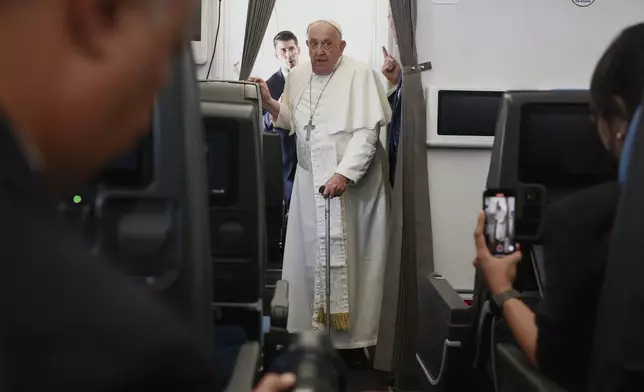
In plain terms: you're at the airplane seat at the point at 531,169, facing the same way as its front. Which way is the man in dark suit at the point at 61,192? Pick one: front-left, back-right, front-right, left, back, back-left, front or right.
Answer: back

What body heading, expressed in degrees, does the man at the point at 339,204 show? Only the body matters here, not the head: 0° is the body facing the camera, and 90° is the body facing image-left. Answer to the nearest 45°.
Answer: approximately 45°

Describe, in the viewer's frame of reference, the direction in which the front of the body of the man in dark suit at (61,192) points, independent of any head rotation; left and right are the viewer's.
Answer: facing away from the viewer and to the right of the viewer

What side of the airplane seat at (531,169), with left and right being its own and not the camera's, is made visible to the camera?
back

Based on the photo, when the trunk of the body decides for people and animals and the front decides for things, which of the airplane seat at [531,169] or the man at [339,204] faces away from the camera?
the airplane seat

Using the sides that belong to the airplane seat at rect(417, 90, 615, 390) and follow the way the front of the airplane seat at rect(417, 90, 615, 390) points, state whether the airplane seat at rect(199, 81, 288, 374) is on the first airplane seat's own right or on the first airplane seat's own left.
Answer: on the first airplane seat's own left

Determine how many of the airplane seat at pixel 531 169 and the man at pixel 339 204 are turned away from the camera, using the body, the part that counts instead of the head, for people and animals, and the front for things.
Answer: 1

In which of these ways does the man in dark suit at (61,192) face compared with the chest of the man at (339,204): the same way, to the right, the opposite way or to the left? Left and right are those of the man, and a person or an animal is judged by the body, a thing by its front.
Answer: the opposite way
